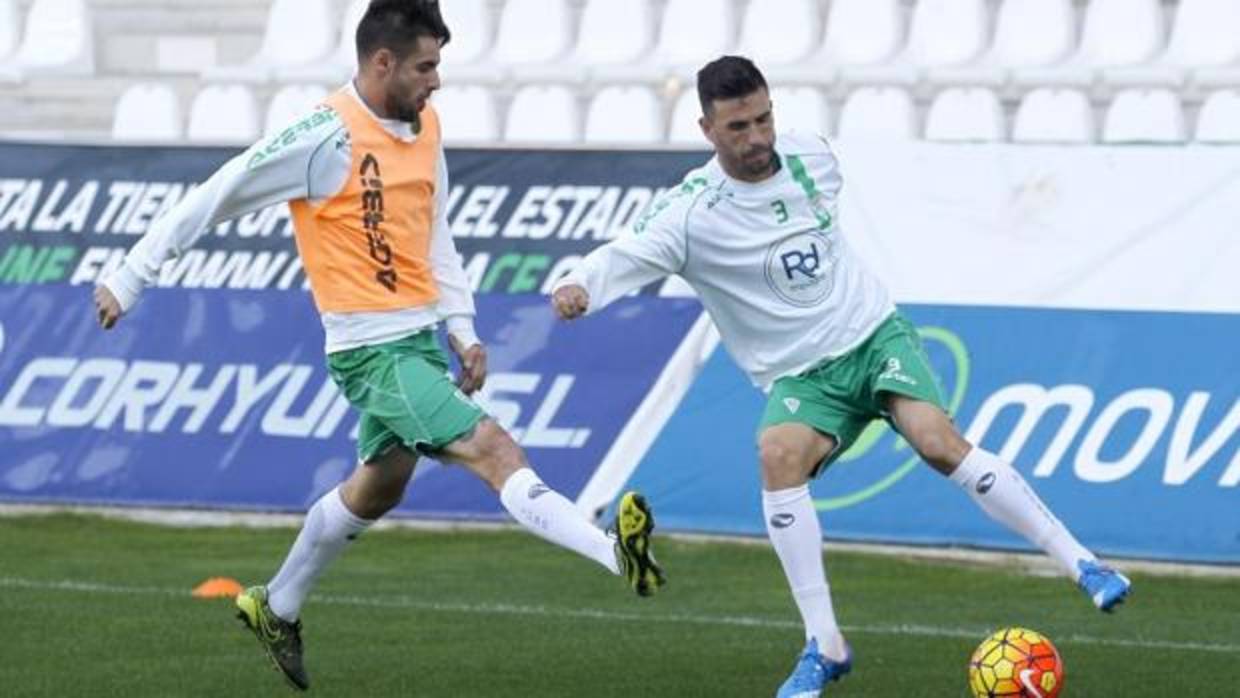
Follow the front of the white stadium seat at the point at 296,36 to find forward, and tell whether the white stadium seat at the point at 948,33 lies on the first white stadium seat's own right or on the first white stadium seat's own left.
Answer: on the first white stadium seat's own left

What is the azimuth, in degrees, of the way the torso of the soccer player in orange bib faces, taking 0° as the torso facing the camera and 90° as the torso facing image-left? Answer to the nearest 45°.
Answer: approximately 315°

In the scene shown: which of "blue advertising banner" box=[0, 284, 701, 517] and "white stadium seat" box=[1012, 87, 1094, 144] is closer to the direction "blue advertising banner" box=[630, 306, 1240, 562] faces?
the blue advertising banner

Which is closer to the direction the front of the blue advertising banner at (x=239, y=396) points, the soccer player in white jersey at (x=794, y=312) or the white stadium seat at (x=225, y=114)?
the soccer player in white jersey

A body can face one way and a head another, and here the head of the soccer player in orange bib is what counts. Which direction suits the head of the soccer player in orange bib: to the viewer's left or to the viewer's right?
to the viewer's right

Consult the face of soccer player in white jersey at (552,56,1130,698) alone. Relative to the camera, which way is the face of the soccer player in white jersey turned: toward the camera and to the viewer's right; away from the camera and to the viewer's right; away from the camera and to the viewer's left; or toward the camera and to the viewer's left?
toward the camera and to the viewer's right

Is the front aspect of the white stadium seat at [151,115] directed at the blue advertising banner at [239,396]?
yes

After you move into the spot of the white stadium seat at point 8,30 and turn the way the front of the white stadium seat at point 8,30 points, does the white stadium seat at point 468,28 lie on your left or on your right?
on your left

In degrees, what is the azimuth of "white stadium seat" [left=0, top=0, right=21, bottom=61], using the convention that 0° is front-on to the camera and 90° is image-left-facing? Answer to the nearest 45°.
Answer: approximately 0°
